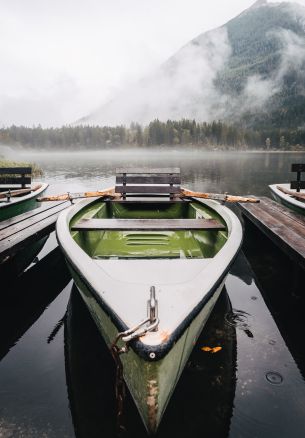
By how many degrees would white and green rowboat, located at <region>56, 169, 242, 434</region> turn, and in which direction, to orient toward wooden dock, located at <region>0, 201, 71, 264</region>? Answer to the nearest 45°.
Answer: approximately 135° to its right

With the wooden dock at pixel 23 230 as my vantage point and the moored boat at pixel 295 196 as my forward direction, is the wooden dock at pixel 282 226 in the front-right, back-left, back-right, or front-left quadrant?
front-right

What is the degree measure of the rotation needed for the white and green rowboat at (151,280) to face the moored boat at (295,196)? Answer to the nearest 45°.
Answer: approximately 135° to its left

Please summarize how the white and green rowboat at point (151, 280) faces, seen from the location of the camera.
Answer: facing the viewer

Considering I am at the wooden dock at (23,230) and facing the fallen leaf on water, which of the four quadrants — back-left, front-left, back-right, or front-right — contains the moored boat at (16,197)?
back-left

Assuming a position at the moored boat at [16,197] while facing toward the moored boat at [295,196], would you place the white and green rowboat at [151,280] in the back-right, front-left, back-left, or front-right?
front-right

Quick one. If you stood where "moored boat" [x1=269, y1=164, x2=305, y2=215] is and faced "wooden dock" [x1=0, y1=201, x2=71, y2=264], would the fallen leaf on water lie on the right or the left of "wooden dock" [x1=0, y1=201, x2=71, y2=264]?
left

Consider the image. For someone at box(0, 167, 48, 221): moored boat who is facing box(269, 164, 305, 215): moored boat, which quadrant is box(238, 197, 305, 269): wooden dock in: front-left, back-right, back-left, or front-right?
front-right

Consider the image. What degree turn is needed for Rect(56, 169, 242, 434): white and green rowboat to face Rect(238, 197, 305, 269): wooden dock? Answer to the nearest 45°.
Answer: approximately 135° to its left
